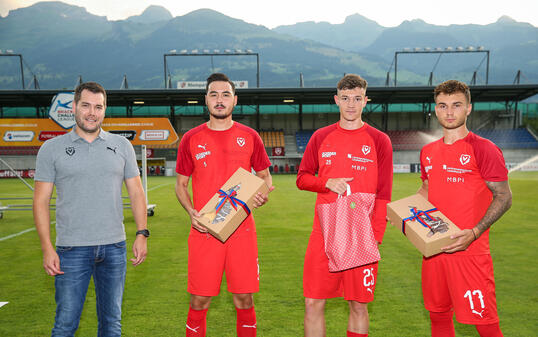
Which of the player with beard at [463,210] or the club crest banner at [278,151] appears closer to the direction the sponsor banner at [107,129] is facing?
the player with beard

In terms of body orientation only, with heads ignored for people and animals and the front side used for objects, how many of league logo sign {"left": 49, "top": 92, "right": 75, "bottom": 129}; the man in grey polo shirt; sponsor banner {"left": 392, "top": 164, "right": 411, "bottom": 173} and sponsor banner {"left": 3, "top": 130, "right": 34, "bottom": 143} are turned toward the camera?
4

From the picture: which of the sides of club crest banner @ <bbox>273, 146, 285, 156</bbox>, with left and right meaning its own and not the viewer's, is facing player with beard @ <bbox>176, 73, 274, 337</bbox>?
front

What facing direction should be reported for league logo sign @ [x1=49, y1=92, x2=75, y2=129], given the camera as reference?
facing the viewer

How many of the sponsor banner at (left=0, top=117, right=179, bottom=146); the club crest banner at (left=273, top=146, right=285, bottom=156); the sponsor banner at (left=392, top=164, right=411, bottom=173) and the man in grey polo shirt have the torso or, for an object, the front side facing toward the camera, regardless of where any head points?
4

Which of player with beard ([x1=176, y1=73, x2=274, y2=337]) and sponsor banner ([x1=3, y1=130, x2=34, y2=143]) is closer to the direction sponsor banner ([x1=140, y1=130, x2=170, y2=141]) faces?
the player with beard

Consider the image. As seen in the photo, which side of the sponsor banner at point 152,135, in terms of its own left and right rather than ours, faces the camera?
front

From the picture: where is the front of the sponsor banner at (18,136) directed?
toward the camera

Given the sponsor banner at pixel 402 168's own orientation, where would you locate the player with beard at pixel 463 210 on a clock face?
The player with beard is roughly at 12 o'clock from the sponsor banner.

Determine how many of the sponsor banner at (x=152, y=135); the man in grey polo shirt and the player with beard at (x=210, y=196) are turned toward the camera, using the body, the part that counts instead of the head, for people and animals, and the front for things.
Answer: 3

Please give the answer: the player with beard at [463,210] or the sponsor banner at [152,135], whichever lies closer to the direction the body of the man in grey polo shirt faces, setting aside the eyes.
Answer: the player with beard

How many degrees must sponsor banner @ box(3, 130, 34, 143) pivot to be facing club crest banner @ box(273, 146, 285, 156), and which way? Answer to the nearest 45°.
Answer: approximately 135° to its left

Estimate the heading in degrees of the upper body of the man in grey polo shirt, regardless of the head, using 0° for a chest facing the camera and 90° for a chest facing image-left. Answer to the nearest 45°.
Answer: approximately 0°

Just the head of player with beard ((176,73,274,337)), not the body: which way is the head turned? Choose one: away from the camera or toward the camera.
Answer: toward the camera

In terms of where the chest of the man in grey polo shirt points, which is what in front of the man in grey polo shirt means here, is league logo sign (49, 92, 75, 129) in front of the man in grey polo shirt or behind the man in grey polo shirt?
behind

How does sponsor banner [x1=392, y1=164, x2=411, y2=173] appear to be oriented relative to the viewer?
toward the camera
